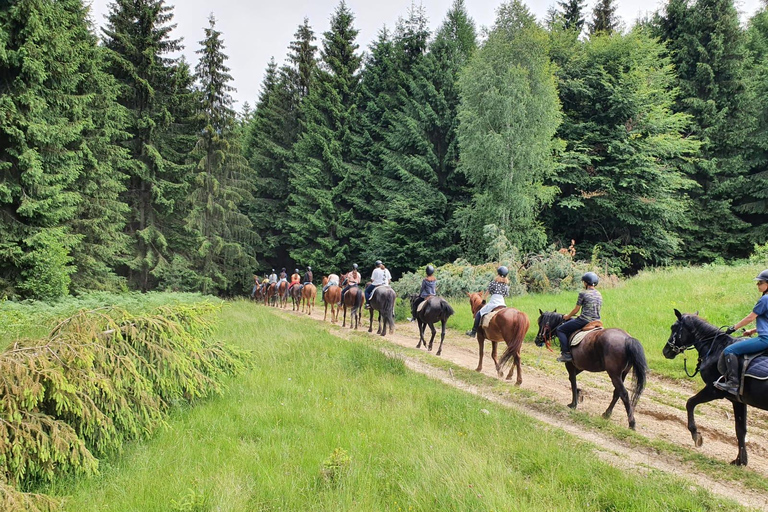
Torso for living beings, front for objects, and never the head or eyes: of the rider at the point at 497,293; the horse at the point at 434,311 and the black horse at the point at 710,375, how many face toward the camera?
0

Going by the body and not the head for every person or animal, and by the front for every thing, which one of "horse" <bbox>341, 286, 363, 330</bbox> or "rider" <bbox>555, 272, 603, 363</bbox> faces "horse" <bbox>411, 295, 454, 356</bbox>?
the rider

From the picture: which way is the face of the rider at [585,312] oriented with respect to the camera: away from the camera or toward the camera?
away from the camera

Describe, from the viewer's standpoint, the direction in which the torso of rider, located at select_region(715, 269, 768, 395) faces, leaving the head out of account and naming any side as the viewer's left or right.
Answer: facing to the left of the viewer

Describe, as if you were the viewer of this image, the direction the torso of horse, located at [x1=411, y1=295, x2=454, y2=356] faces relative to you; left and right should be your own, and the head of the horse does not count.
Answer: facing away from the viewer and to the left of the viewer

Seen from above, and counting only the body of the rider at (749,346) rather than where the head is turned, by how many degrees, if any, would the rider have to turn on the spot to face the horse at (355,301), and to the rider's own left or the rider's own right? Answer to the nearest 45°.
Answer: approximately 45° to the rider's own right

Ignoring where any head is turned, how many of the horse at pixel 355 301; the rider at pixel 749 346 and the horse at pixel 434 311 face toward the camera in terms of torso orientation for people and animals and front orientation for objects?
0

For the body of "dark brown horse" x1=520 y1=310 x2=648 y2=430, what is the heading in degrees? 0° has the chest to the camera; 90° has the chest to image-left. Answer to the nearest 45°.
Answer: approximately 135°

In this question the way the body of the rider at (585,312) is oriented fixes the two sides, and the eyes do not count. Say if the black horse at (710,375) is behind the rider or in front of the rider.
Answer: behind

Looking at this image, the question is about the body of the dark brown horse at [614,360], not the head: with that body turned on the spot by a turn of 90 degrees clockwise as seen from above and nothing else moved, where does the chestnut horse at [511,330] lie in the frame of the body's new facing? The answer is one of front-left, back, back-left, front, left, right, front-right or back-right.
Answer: left

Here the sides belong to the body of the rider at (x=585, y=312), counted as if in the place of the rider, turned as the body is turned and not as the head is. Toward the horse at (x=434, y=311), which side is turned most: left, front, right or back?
front

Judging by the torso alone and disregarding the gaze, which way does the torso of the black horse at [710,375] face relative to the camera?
to the viewer's left

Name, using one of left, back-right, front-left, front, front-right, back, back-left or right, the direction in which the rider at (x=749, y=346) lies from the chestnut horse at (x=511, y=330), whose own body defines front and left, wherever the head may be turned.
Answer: back

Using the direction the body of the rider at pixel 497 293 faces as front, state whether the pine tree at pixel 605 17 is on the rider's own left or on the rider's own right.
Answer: on the rider's own right

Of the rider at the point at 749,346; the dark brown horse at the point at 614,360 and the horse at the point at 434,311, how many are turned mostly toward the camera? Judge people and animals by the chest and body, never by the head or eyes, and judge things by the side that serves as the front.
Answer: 0

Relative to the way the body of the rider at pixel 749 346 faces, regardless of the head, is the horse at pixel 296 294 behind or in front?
in front

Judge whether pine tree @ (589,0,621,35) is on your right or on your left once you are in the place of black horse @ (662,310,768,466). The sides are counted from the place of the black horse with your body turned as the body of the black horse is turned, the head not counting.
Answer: on your right

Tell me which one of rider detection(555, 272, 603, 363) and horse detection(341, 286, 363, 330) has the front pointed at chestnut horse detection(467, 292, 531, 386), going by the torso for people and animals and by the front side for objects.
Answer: the rider

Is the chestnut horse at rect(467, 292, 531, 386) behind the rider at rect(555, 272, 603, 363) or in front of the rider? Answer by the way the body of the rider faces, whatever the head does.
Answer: in front

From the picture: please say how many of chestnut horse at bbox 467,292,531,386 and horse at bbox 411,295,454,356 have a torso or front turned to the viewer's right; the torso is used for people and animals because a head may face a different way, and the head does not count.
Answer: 0

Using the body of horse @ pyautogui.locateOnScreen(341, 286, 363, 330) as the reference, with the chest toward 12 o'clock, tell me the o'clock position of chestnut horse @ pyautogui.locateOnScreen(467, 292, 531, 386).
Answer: The chestnut horse is roughly at 7 o'clock from the horse.

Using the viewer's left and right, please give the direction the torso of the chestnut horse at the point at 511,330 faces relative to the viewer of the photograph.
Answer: facing away from the viewer and to the left of the viewer
